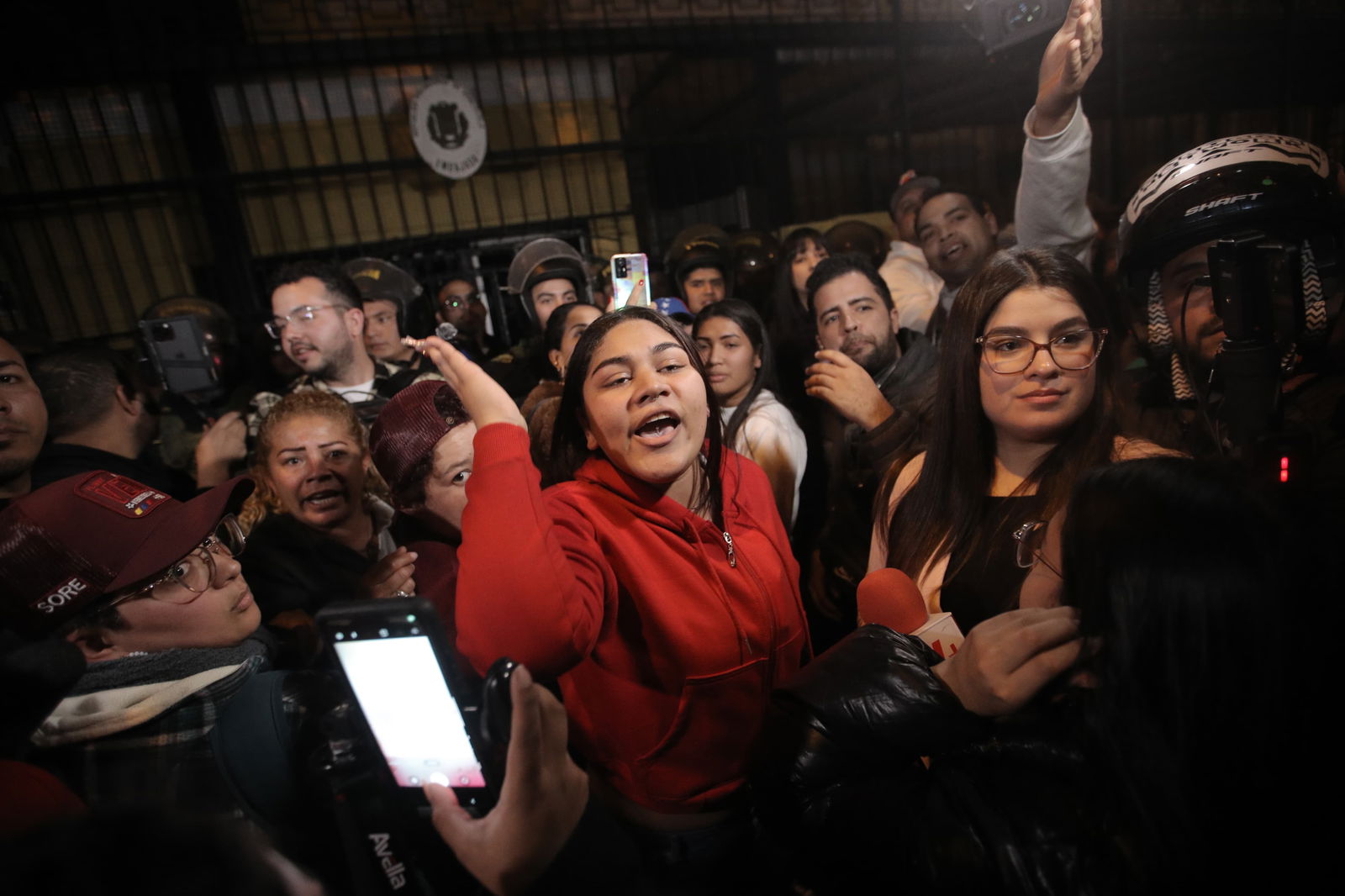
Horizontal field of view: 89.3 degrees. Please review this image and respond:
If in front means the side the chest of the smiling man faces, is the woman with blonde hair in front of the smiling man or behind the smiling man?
in front

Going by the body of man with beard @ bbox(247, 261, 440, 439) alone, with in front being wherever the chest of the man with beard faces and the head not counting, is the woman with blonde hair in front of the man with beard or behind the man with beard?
in front

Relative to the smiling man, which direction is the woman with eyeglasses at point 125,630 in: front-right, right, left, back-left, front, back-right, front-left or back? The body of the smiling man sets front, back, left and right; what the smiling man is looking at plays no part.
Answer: front

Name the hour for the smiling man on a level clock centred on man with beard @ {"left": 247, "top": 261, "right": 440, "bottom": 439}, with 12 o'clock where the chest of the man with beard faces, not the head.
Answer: The smiling man is roughly at 9 o'clock from the man with beard.

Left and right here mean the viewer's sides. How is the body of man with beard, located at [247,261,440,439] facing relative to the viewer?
facing the viewer and to the left of the viewer

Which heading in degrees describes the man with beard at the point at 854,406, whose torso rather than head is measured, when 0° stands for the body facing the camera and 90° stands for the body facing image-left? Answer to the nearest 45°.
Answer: approximately 45°

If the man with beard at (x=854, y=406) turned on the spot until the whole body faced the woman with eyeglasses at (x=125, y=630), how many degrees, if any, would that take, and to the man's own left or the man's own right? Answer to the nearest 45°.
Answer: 0° — they already face them

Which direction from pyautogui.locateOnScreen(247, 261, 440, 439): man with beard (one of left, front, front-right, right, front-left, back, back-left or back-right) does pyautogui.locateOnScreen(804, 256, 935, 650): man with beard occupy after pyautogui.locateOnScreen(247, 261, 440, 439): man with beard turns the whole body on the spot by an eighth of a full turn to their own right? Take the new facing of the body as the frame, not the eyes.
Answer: back-left

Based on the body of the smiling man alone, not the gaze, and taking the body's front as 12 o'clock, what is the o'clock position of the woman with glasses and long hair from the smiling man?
The woman with glasses and long hair is roughly at 11 o'clock from the smiling man.

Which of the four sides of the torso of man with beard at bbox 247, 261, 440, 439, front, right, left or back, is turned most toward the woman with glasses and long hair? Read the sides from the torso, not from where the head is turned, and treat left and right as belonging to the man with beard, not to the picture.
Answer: left

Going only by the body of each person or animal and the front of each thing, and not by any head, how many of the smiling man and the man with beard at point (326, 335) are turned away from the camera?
0

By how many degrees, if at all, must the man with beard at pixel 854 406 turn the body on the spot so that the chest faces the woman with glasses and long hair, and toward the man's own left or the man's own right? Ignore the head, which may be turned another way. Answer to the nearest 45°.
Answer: approximately 45° to the man's own left
